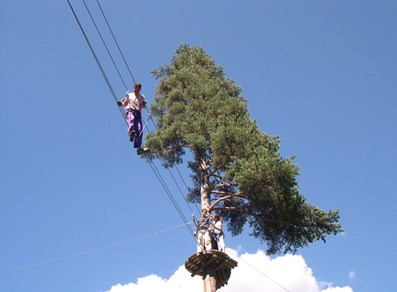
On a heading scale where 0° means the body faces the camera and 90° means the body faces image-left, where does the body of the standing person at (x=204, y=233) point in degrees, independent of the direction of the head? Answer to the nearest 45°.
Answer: approximately 45°
